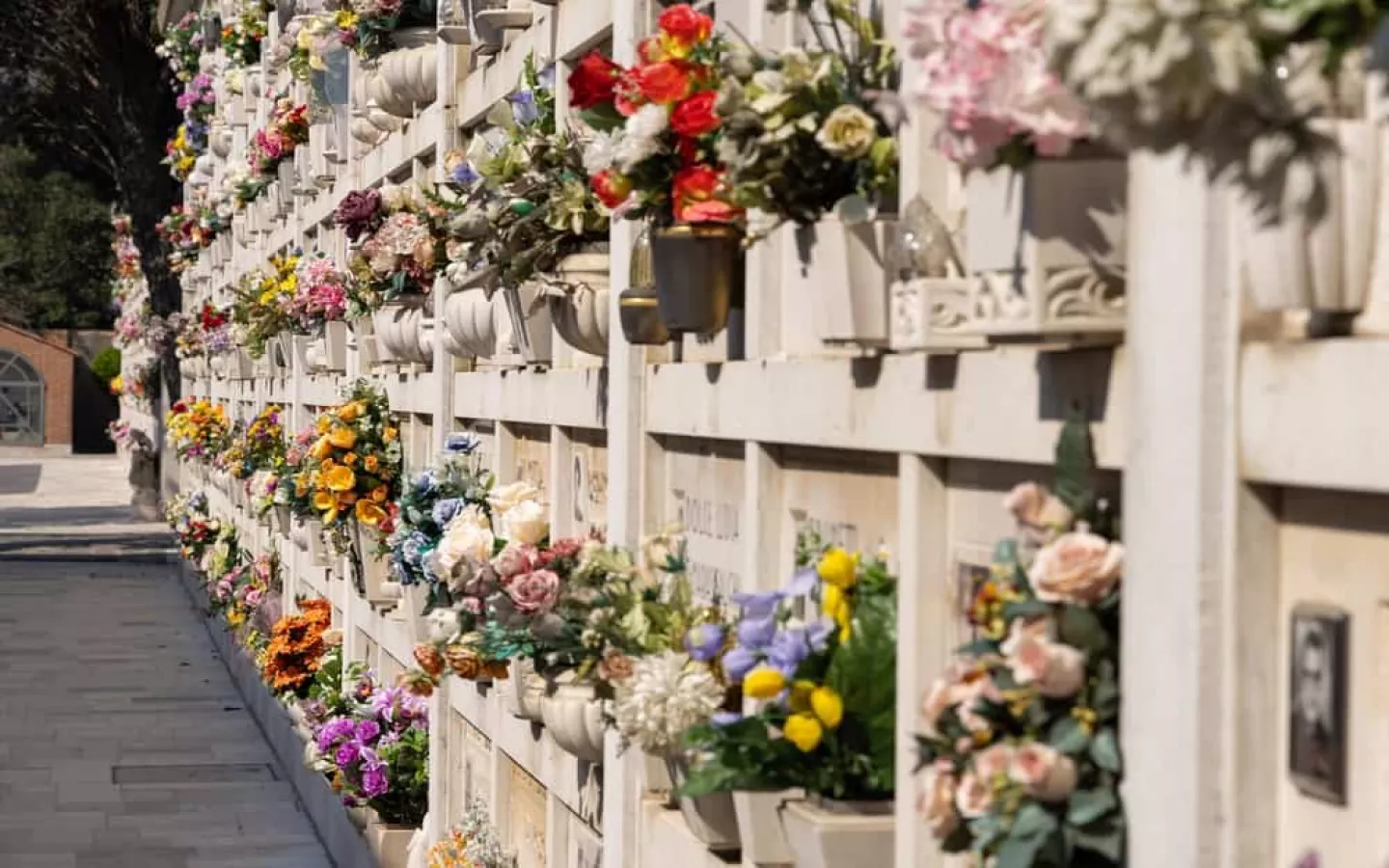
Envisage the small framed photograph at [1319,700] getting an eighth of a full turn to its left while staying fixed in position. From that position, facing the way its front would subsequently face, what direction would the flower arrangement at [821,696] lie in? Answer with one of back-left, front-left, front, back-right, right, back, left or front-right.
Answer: back-right

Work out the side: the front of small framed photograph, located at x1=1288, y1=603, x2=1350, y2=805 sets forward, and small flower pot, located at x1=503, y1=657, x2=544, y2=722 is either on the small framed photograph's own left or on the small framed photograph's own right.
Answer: on the small framed photograph's own right

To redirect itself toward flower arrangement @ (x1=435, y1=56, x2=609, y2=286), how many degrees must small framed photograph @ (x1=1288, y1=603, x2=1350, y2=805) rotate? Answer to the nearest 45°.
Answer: approximately 90° to its right

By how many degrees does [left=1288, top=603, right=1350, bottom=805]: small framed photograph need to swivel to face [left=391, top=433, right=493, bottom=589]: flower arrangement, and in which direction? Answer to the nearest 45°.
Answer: approximately 90° to its right

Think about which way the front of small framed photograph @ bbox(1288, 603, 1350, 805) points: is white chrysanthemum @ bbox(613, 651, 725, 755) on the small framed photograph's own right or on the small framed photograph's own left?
on the small framed photograph's own right

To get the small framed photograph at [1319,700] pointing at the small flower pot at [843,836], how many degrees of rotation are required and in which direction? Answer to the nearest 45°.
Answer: approximately 90° to its right

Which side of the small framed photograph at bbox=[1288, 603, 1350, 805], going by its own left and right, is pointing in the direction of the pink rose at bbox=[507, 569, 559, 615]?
right

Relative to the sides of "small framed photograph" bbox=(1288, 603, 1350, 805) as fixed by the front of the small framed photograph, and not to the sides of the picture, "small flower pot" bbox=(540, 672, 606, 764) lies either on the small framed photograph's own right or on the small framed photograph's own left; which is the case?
on the small framed photograph's own right

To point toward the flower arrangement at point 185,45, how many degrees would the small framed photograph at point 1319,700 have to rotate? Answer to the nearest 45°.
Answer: approximately 90° to its right

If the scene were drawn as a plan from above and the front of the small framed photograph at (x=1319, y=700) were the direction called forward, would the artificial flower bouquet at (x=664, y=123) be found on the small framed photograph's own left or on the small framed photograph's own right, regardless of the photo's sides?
on the small framed photograph's own right

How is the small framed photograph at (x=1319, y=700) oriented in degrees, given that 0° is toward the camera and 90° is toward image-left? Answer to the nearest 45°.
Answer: approximately 45°
